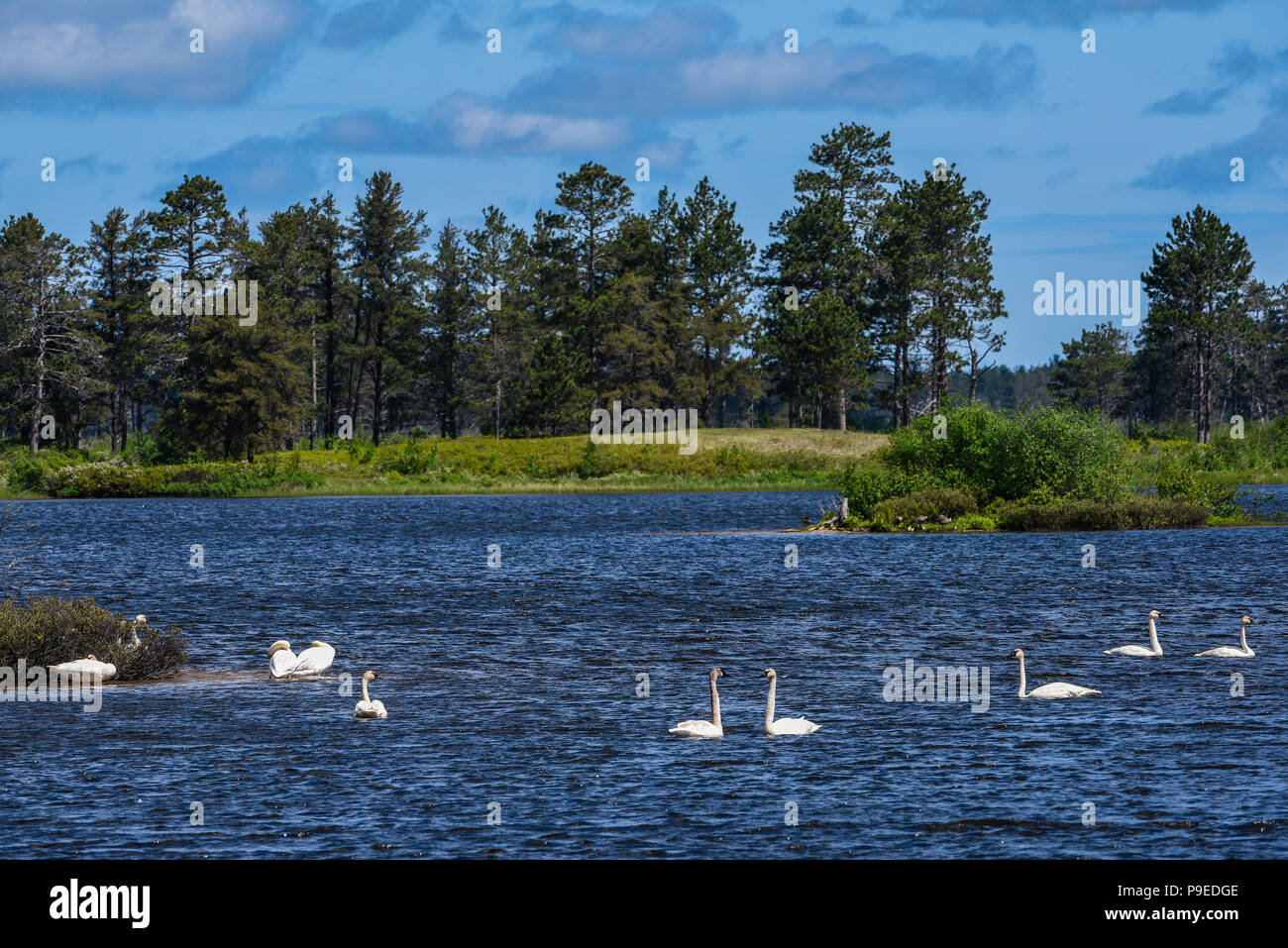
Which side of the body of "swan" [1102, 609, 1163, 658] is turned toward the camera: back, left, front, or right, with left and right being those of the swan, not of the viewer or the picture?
right

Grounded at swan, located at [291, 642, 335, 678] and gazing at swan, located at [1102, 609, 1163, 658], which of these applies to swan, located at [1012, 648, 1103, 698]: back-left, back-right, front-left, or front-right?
front-right

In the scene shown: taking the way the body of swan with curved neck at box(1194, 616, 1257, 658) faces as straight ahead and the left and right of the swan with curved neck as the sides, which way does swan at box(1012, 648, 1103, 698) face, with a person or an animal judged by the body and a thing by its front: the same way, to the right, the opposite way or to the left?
the opposite way

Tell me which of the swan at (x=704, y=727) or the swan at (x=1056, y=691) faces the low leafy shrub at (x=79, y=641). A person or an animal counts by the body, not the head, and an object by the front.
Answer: the swan at (x=1056, y=691)

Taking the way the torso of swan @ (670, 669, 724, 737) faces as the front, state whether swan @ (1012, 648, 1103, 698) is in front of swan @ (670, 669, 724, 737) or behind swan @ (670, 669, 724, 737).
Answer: in front

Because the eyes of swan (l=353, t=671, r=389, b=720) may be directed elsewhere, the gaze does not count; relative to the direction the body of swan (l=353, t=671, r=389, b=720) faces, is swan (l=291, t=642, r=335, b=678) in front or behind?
in front

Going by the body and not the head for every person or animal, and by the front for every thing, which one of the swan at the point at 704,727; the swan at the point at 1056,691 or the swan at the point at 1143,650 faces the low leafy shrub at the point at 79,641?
the swan at the point at 1056,691

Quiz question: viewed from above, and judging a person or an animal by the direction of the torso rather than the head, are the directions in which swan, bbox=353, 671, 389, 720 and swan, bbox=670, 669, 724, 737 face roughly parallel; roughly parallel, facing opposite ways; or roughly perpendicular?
roughly perpendicular

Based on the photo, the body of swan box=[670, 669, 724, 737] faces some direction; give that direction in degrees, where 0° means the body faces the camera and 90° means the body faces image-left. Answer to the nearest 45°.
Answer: approximately 270°

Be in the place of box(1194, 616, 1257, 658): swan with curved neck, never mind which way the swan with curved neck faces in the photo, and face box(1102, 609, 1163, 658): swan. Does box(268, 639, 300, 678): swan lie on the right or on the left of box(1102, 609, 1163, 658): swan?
left

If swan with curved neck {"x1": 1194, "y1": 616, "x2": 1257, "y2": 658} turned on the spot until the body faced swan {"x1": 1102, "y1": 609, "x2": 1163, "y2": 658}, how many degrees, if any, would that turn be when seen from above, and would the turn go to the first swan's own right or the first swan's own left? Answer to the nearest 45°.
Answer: approximately 180°

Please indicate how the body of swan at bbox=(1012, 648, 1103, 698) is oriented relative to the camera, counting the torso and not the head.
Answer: to the viewer's left

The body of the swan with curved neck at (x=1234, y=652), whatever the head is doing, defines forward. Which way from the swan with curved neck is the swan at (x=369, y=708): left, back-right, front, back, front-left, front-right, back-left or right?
back-right

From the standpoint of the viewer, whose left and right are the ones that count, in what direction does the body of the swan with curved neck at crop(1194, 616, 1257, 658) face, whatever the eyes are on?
facing to the right of the viewer

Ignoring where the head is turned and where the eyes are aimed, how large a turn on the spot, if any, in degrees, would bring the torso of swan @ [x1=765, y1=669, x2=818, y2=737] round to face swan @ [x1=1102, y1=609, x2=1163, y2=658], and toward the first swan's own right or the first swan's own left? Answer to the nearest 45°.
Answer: approximately 135° to the first swan's own right

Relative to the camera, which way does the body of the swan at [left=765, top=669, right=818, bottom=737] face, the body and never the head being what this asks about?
to the viewer's left

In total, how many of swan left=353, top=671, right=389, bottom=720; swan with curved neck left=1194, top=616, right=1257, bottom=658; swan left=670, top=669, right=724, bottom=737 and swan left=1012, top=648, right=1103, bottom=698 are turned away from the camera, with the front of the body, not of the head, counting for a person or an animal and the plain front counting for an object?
1
